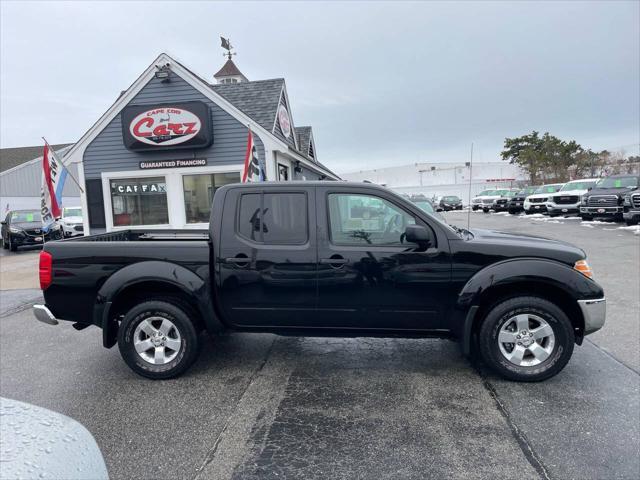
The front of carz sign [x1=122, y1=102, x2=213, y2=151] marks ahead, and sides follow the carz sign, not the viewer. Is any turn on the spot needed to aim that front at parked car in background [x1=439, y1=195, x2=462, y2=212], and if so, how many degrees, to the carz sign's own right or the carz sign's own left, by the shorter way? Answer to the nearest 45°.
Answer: approximately 135° to the carz sign's own left

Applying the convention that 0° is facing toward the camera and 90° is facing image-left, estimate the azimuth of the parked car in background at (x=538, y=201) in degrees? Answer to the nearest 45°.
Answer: approximately 45°

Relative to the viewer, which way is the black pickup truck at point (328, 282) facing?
to the viewer's right

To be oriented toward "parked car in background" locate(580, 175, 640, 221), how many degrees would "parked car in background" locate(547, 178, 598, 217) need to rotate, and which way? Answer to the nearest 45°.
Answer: approximately 45° to its left

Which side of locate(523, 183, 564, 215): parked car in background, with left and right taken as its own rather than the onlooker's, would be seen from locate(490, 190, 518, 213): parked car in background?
right

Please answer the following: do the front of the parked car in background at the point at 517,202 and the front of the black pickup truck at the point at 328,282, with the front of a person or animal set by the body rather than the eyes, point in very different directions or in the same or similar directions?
very different directions

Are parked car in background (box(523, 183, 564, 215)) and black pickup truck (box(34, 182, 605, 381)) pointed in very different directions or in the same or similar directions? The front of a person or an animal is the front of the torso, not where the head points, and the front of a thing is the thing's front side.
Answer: very different directions

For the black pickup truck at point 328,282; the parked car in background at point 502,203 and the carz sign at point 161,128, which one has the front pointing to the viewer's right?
the black pickup truck
